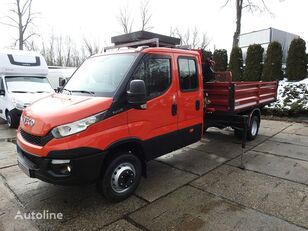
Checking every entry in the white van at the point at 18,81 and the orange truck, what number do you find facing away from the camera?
0

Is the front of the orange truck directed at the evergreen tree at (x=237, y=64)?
no

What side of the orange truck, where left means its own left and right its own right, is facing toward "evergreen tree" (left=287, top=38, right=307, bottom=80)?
back

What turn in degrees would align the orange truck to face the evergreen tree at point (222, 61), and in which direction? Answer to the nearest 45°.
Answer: approximately 135° to its right

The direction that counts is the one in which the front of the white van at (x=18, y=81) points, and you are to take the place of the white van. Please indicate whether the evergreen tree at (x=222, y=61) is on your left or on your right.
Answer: on your left

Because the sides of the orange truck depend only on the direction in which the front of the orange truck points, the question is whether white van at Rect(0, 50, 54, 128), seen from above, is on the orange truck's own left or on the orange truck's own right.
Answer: on the orange truck's own right

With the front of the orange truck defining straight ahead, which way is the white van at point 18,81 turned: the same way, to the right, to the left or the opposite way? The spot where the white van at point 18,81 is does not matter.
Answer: to the left

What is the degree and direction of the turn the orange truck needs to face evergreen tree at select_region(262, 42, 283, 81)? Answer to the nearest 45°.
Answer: approximately 180°

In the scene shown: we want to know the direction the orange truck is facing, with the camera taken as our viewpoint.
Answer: facing the viewer and to the left of the viewer

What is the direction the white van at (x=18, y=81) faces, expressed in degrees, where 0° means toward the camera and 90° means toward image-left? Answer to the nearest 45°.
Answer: approximately 315°

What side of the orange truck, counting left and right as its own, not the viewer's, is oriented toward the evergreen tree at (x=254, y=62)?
back

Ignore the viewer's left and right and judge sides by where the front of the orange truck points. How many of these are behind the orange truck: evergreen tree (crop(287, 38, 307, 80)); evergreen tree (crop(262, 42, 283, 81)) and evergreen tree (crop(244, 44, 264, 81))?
3

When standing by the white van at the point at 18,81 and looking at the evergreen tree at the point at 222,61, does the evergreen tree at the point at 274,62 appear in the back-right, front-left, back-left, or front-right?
front-right

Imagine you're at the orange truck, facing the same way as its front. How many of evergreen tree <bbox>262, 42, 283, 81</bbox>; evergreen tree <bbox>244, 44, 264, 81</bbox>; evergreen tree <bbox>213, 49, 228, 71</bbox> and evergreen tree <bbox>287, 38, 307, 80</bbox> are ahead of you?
0
